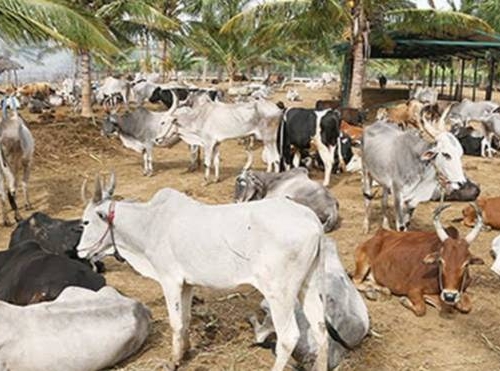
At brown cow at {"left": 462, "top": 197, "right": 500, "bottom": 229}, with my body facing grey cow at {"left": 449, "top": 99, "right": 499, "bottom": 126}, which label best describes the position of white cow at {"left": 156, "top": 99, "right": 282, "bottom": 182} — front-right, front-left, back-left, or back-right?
front-left

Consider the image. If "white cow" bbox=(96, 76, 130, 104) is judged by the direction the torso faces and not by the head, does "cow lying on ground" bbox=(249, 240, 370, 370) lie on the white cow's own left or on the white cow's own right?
on the white cow's own left

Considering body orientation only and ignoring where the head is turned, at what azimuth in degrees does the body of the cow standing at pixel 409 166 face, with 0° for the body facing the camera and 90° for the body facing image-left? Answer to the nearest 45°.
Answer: approximately 315°

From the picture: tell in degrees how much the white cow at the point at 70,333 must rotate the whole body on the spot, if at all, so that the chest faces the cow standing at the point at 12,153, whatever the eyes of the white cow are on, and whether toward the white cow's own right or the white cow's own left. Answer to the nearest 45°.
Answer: approximately 90° to the white cow's own right

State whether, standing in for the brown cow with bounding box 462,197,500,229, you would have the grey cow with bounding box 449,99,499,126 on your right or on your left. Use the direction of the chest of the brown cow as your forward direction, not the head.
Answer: on your right

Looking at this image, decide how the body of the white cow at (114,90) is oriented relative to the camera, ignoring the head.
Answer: to the viewer's left

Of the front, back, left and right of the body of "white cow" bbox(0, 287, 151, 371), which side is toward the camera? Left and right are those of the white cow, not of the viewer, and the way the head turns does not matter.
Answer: left

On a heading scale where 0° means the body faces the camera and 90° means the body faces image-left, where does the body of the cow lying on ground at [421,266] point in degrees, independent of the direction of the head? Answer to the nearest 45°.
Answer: approximately 315°

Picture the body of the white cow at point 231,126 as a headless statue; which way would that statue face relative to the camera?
to the viewer's left

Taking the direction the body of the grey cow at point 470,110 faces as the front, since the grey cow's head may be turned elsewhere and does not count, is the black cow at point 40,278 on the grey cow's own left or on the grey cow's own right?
on the grey cow's own left

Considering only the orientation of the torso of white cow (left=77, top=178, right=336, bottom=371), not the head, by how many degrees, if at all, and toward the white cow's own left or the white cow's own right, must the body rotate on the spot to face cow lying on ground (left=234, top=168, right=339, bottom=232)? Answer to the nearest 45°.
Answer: approximately 90° to the white cow's own right

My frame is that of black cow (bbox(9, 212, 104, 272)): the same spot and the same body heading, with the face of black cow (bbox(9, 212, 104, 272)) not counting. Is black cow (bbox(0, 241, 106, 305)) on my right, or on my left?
on my left

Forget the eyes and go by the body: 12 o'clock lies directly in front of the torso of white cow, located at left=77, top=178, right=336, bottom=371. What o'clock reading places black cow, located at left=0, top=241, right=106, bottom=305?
The black cow is roughly at 1 o'clock from the white cow.
